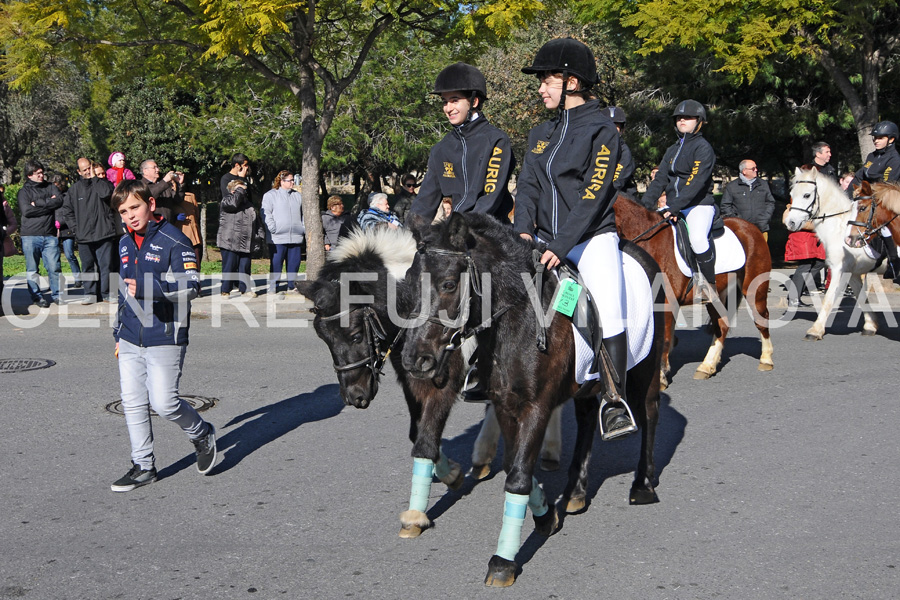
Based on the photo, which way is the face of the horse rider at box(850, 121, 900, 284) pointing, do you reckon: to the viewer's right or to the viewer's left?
to the viewer's left

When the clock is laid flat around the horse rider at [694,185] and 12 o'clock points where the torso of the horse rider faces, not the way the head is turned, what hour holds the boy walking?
The boy walking is roughly at 12 o'clock from the horse rider.

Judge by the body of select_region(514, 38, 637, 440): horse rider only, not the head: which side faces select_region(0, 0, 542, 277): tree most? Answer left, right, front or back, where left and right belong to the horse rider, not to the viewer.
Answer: right

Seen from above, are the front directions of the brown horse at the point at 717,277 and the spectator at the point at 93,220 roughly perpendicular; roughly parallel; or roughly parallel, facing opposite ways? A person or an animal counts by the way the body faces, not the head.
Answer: roughly perpendicular

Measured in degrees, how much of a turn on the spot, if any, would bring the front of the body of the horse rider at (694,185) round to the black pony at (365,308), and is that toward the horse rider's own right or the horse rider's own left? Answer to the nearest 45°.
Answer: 0° — they already face it

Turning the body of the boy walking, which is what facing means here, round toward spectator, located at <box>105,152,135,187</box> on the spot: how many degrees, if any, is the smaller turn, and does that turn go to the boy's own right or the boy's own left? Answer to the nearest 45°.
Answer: approximately 135° to the boy's own right

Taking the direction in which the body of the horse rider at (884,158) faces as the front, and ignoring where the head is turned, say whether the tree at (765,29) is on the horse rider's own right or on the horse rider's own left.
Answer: on the horse rider's own right

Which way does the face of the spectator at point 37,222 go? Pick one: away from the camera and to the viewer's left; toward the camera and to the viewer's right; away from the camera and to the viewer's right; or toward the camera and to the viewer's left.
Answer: toward the camera and to the viewer's right

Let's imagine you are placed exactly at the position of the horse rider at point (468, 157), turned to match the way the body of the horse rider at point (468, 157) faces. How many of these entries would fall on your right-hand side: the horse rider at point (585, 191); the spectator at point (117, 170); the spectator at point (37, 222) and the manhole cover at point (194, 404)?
3

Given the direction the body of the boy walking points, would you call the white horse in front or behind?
behind

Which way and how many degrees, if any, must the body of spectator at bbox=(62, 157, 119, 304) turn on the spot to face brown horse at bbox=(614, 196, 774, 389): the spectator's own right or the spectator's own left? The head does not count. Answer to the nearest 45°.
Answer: approximately 45° to the spectator's own left

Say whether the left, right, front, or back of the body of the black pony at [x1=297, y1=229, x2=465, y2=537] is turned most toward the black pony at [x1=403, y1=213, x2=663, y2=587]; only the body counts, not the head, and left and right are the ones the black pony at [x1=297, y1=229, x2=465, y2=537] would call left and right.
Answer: left
